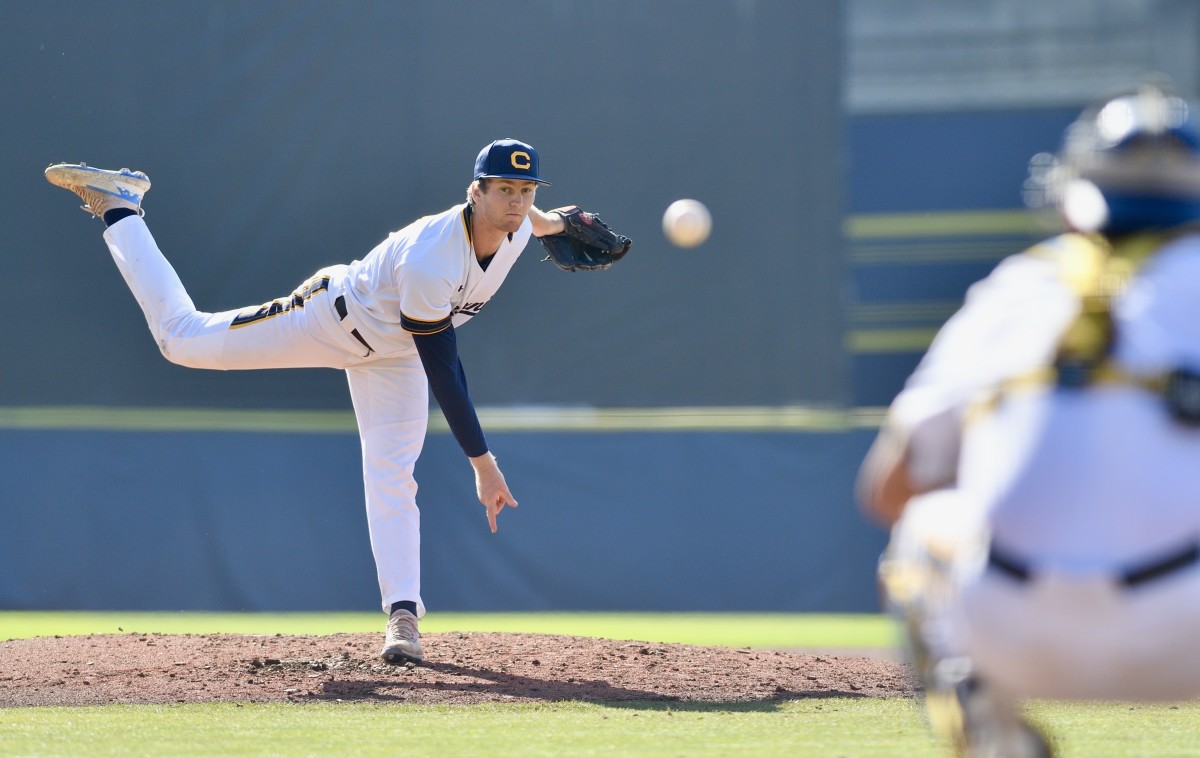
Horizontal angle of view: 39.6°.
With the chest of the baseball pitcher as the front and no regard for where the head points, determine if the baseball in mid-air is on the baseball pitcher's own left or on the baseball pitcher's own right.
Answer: on the baseball pitcher's own left

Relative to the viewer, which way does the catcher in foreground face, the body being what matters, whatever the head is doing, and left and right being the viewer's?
facing away from the viewer and to the left of the viewer

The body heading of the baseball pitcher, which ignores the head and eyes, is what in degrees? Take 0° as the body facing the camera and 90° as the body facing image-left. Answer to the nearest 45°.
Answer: approximately 315°

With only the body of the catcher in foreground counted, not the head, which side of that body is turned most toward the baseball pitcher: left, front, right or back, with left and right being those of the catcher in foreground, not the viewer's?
front

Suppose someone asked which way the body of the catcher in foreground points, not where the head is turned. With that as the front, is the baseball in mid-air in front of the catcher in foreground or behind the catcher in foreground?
in front

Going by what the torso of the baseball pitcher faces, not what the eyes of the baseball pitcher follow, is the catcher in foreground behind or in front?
in front
